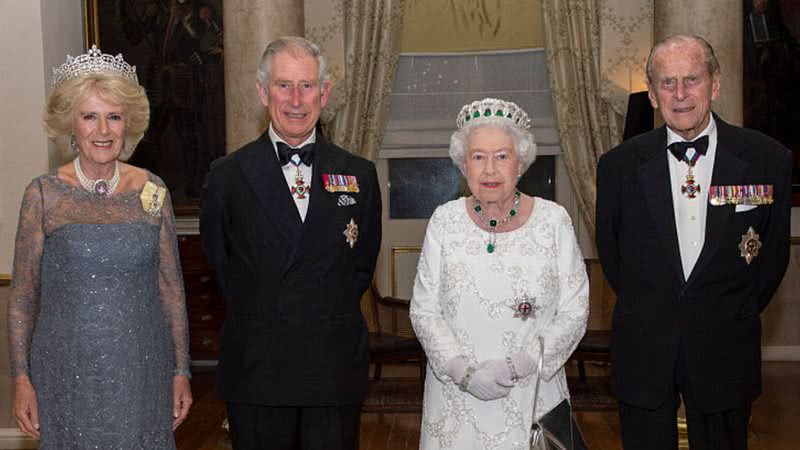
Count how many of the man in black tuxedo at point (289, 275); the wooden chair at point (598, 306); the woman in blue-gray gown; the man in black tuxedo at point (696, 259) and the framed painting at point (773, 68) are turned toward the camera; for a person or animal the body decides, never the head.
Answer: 5

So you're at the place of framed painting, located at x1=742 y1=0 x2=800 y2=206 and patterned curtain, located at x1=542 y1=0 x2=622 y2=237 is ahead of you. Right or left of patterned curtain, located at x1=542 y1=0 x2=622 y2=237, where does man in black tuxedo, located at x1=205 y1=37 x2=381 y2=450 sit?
left

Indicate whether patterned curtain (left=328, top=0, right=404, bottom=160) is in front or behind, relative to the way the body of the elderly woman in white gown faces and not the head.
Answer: behind

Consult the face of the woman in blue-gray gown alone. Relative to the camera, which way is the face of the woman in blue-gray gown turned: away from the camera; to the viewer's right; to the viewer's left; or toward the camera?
toward the camera

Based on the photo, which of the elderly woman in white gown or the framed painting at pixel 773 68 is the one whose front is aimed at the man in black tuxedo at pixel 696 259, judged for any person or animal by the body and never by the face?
the framed painting

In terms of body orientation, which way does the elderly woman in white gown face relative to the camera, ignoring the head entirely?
toward the camera

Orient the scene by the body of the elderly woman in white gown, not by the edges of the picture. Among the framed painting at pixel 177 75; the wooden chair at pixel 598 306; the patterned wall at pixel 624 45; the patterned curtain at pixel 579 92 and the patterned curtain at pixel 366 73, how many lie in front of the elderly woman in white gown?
0

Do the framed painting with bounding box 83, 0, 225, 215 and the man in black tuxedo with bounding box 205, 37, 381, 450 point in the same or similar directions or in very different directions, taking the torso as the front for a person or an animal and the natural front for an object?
same or similar directions

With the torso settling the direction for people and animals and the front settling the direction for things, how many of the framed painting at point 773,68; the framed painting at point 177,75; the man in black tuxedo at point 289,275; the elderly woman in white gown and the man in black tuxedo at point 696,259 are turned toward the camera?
5

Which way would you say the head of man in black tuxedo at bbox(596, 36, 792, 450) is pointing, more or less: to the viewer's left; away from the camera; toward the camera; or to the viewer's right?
toward the camera

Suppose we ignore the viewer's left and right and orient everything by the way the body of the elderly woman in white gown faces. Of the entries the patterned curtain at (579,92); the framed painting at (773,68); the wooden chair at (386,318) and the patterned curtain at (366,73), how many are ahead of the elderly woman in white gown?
0

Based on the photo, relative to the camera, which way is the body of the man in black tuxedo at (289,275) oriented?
toward the camera

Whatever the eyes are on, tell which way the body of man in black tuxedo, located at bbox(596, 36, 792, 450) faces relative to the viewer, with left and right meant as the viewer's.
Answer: facing the viewer

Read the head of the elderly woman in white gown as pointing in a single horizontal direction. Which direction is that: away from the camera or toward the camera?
toward the camera

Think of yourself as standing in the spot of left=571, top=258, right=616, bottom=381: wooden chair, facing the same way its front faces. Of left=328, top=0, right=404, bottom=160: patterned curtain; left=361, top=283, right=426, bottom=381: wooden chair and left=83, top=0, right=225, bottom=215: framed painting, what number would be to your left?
0

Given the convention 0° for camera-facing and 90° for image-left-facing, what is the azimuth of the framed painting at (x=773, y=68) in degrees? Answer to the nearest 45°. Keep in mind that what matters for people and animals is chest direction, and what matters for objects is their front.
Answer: approximately 0°

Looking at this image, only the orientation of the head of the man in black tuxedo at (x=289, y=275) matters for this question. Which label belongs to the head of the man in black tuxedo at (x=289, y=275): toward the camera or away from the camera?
toward the camera
